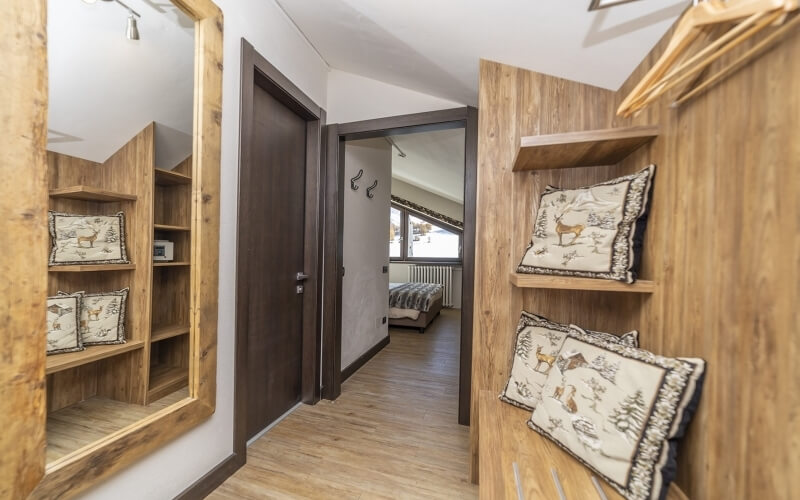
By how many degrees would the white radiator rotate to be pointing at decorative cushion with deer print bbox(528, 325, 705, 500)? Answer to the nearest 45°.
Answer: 0° — it already faces it

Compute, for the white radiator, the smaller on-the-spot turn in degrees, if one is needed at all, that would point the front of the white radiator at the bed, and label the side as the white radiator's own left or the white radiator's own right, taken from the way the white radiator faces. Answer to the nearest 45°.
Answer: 0° — it already faces it

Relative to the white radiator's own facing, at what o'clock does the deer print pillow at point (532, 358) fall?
The deer print pillow is roughly at 12 o'clock from the white radiator.

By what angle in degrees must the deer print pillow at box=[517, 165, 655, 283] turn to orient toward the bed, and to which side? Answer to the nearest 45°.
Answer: approximately 90° to its right

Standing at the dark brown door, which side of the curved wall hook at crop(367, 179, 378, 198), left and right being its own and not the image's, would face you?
right

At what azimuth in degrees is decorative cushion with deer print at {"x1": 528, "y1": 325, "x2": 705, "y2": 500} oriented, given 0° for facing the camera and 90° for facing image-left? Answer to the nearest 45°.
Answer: approximately 45°

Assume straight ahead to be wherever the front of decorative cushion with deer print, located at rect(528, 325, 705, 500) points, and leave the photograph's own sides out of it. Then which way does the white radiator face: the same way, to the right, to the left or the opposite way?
to the left

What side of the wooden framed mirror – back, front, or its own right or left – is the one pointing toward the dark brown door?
left

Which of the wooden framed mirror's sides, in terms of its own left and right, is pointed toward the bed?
left

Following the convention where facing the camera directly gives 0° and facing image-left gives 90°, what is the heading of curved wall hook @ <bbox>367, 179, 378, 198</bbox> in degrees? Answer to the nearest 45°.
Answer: approximately 315°

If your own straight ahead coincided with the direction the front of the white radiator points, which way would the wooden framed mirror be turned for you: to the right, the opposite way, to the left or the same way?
to the left

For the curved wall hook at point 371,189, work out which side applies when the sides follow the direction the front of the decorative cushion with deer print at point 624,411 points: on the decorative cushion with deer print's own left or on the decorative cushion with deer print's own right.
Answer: on the decorative cushion with deer print's own right

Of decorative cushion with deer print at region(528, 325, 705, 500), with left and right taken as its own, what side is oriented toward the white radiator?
right
